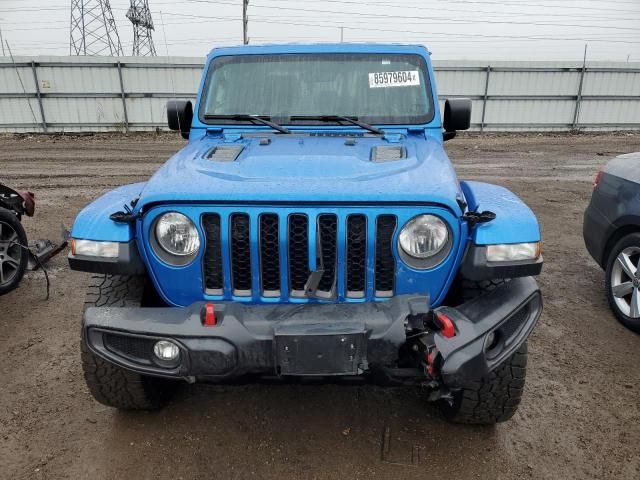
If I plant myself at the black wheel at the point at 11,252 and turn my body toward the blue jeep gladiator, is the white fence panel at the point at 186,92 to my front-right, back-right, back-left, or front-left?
back-left

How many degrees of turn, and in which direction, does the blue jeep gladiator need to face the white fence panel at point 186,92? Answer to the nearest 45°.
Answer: approximately 180°

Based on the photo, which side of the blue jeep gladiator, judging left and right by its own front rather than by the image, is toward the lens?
front

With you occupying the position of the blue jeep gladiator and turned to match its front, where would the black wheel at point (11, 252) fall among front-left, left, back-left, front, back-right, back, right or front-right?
back-right

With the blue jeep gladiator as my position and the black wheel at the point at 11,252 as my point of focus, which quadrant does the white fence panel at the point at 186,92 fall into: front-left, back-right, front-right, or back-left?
front-right
